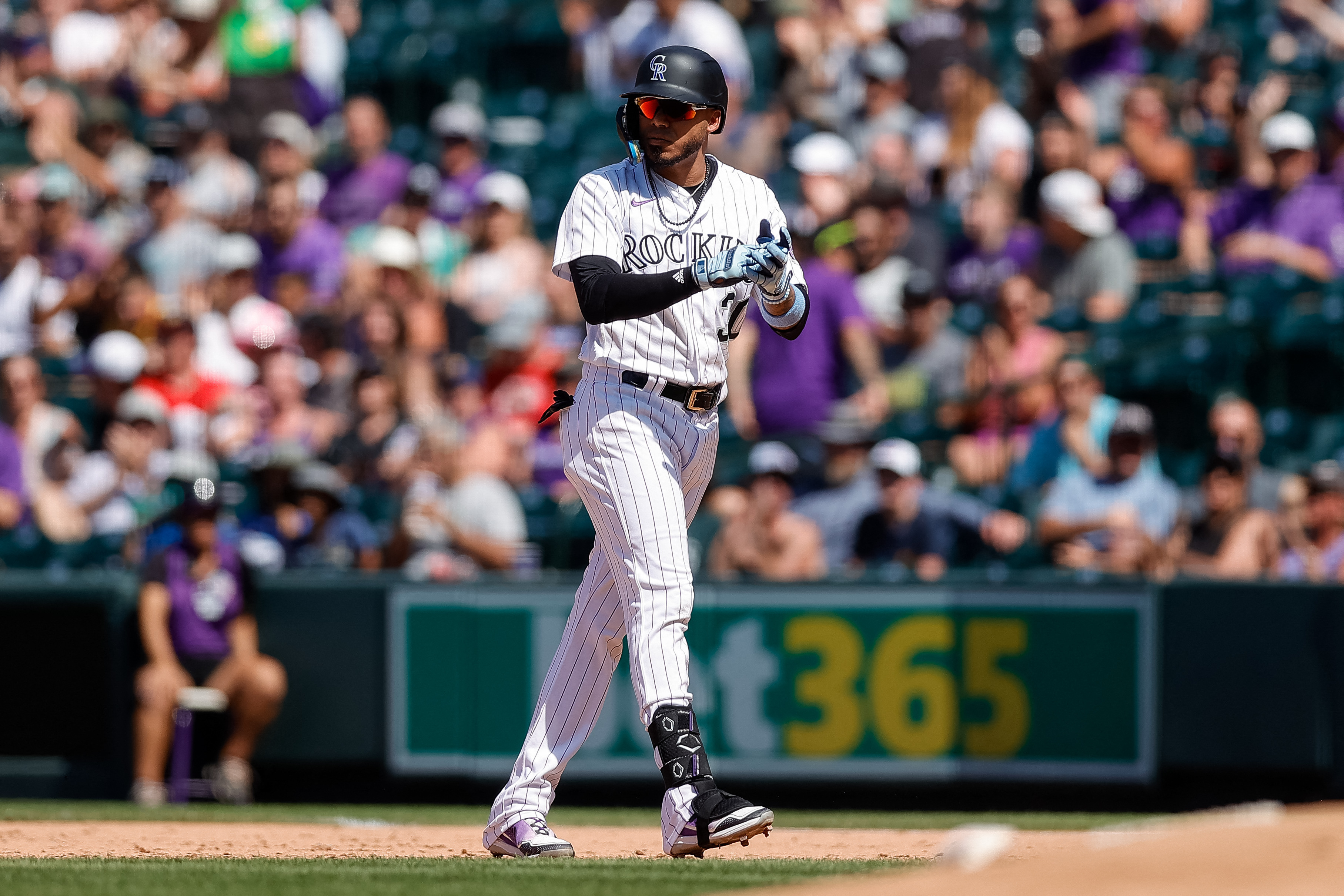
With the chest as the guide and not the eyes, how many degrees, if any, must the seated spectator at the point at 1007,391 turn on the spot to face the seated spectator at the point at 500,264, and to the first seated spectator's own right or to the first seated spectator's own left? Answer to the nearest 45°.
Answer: approximately 90° to the first seated spectator's own right

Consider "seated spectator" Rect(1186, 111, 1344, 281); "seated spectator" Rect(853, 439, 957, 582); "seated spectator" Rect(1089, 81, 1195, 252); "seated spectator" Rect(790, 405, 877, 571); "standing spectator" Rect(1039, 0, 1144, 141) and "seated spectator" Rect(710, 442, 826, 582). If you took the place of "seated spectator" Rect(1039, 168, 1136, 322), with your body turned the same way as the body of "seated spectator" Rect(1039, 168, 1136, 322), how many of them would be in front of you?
3

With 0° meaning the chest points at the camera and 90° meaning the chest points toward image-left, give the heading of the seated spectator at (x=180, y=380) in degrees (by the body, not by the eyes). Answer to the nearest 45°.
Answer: approximately 0°

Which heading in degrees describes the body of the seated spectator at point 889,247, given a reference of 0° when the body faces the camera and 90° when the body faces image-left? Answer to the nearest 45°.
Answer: approximately 45°

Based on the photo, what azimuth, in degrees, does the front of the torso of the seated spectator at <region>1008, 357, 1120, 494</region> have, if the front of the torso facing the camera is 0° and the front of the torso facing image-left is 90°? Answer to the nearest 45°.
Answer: approximately 45°

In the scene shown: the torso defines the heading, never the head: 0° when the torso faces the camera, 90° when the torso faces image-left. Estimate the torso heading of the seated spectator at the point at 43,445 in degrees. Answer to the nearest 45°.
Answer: approximately 315°

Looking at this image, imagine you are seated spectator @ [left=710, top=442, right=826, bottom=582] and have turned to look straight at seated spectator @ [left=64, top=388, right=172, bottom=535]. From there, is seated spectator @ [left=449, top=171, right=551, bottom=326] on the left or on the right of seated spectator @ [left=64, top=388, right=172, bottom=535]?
right
